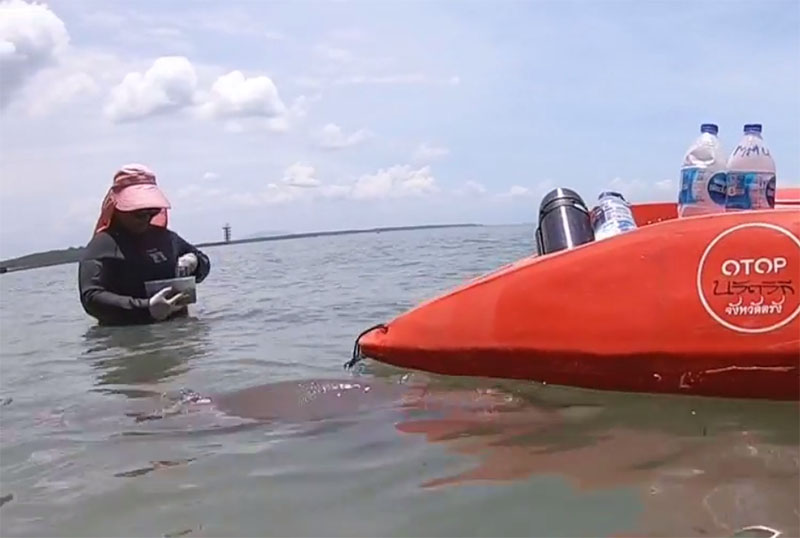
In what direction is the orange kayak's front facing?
to the viewer's left

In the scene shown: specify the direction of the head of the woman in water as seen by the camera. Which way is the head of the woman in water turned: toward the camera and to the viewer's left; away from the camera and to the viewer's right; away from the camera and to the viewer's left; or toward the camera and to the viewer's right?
toward the camera and to the viewer's right

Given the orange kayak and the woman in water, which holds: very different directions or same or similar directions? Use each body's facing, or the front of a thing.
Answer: very different directions

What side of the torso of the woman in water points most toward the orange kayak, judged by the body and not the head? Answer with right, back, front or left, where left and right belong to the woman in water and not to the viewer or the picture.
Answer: front

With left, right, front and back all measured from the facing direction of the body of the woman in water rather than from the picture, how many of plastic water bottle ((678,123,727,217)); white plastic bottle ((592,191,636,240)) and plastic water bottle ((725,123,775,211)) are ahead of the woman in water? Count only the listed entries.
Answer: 3

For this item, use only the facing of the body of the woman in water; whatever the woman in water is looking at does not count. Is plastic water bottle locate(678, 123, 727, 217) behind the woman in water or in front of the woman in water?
in front

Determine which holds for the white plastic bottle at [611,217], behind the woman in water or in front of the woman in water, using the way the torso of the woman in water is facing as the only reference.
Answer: in front

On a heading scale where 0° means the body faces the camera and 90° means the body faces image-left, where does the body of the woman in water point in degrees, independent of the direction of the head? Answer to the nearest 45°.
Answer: approximately 315°

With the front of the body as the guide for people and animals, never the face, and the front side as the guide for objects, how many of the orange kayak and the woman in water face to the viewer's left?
1
